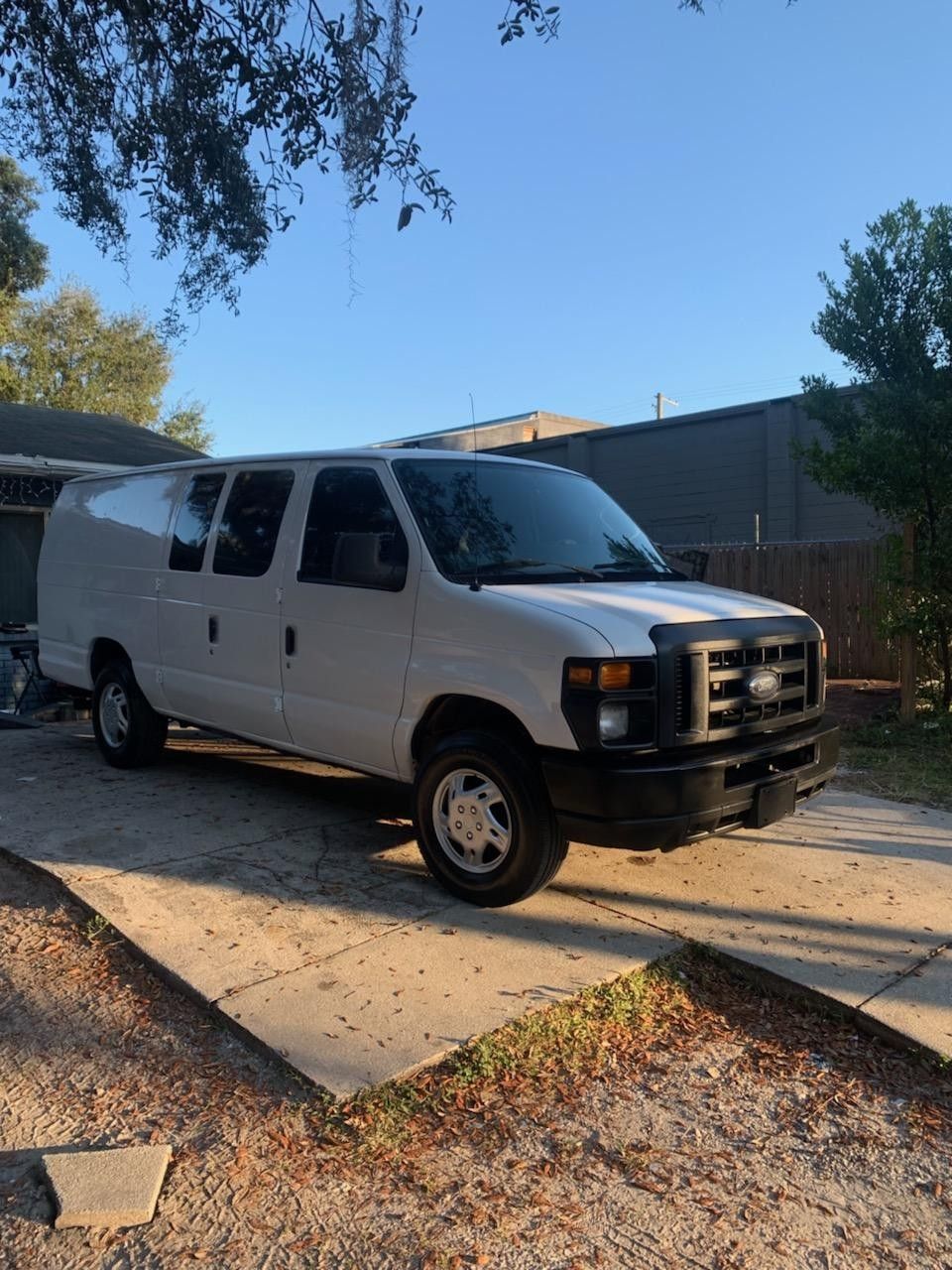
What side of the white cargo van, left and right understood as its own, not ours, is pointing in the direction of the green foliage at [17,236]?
back

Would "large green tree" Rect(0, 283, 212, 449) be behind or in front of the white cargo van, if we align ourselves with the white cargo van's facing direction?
behind

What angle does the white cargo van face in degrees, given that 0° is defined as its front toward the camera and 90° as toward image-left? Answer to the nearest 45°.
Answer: approximately 315°

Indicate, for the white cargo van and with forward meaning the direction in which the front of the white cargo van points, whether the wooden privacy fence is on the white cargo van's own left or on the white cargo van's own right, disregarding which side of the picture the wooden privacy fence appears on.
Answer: on the white cargo van's own left

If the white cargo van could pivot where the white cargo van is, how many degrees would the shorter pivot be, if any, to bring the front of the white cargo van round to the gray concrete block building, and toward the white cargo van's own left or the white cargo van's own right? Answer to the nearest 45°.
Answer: approximately 135° to the white cargo van's own left

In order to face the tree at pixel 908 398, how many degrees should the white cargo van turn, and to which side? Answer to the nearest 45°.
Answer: approximately 90° to its left
